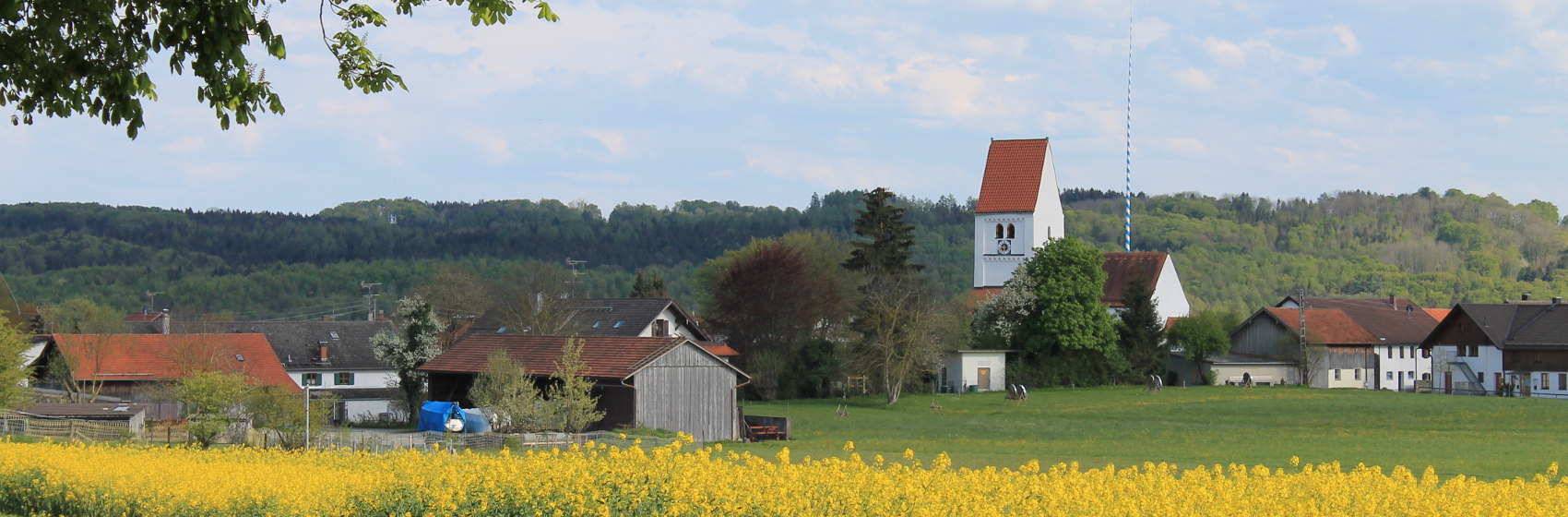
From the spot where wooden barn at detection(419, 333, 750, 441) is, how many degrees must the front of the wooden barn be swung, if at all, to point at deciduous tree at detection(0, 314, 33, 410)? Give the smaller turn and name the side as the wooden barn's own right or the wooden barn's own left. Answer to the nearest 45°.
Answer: approximately 45° to the wooden barn's own right

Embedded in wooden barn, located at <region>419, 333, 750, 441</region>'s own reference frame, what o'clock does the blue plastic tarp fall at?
The blue plastic tarp is roughly at 2 o'clock from the wooden barn.

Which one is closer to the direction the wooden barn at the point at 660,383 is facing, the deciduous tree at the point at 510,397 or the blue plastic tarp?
the deciduous tree

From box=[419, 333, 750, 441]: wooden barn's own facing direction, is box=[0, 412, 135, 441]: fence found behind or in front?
in front

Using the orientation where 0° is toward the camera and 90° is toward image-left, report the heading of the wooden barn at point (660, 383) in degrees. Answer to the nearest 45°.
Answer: approximately 45°

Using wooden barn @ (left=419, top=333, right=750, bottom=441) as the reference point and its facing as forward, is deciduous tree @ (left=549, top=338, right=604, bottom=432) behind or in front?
in front
